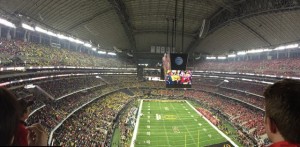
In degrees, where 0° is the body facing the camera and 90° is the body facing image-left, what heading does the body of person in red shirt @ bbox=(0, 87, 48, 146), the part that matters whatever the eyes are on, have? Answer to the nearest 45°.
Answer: approximately 225°

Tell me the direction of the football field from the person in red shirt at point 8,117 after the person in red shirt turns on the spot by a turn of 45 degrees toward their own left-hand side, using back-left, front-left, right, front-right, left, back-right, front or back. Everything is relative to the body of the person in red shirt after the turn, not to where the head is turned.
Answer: front-right
